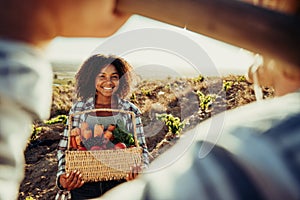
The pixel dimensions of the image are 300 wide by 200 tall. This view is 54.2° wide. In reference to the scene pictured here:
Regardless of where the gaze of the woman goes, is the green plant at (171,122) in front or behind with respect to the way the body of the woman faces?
behind

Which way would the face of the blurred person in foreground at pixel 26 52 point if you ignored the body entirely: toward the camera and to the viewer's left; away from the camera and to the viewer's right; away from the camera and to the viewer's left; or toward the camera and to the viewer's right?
away from the camera and to the viewer's right

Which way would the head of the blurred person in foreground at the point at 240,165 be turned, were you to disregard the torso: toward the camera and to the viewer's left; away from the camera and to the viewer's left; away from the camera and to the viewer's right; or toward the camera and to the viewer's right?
away from the camera and to the viewer's left

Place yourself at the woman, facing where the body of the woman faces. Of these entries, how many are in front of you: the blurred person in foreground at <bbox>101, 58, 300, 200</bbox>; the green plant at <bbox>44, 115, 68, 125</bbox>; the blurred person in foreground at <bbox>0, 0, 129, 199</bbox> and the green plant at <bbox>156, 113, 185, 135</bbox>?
2
